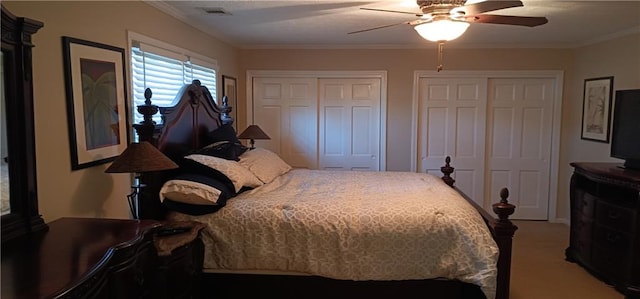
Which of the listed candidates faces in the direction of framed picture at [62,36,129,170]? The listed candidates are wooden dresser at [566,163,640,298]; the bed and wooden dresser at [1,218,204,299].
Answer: wooden dresser at [566,163,640,298]

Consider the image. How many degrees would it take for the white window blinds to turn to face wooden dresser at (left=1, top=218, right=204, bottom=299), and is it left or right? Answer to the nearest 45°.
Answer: approximately 45° to its right

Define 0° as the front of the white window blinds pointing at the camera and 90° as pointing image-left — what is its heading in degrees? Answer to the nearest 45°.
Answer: approximately 315°

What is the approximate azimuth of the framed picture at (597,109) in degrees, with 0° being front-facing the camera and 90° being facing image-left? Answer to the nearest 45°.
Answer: approximately 45°

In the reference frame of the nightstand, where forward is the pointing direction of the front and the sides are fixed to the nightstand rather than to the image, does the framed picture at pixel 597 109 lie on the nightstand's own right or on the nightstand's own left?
on the nightstand's own left

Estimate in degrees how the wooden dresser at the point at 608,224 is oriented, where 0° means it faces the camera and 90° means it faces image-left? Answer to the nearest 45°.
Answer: approximately 45°

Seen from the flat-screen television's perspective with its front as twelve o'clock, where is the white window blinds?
The white window blinds is roughly at 12 o'clock from the flat-screen television.

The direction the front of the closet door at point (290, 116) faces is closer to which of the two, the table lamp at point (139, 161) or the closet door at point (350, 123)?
the table lamp

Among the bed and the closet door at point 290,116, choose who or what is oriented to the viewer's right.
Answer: the bed

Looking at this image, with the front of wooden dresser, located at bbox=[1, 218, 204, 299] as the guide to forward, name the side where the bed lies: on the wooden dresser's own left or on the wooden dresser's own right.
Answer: on the wooden dresser's own left

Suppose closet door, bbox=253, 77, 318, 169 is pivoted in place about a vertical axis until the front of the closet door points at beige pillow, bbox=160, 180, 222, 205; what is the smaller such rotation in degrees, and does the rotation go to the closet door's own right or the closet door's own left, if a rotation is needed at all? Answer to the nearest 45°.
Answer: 0° — it already faces it

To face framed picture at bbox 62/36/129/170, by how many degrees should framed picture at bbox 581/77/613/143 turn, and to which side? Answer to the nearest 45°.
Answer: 0° — it already faces it

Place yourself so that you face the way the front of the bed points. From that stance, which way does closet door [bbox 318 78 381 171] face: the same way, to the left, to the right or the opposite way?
to the right
